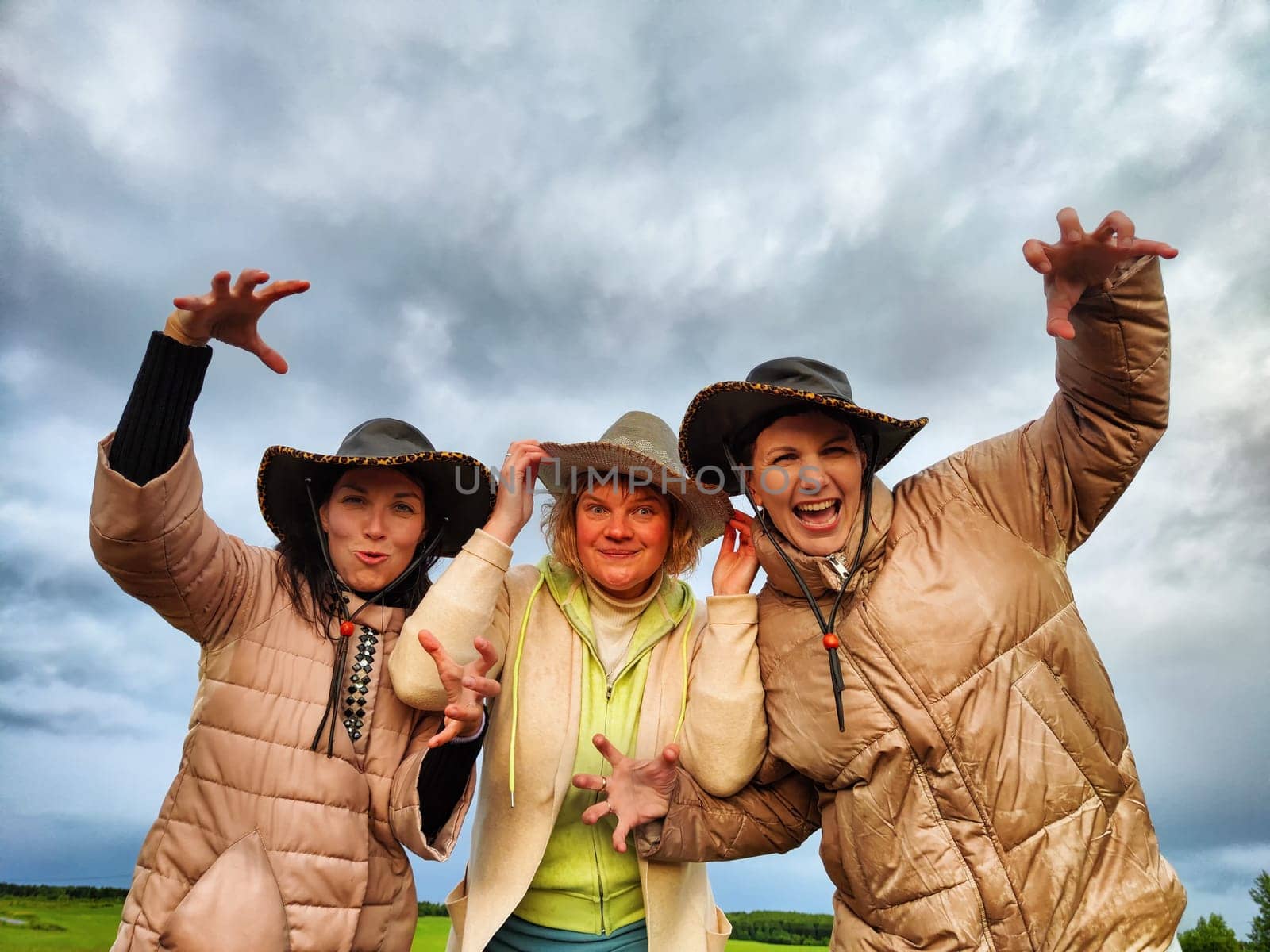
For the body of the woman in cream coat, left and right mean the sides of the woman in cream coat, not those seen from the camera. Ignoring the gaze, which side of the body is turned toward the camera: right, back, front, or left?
front

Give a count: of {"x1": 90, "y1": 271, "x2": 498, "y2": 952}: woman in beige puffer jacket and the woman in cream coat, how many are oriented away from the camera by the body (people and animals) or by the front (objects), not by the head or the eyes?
0

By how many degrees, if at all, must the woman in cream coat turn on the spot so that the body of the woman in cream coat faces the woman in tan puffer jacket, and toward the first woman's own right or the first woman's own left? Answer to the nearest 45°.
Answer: approximately 45° to the first woman's own left

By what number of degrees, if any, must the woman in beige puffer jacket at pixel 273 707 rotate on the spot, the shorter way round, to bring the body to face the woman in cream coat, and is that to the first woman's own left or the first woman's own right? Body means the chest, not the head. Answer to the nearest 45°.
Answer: approximately 45° to the first woman's own left

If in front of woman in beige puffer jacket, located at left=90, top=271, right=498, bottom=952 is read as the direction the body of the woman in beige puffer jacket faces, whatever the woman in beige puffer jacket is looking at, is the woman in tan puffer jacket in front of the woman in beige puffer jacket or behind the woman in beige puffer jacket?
in front

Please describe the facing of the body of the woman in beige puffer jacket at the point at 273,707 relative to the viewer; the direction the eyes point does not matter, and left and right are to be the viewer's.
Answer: facing the viewer and to the right of the viewer
